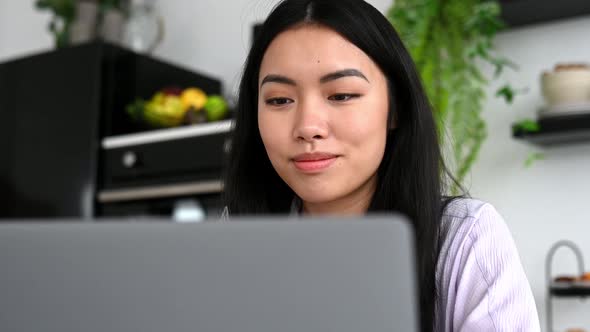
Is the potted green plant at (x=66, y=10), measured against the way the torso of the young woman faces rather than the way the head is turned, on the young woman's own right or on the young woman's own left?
on the young woman's own right

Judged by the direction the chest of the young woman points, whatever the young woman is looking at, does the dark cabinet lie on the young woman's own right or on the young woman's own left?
on the young woman's own right

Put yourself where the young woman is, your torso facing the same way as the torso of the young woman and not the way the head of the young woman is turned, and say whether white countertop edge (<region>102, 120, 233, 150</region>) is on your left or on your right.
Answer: on your right

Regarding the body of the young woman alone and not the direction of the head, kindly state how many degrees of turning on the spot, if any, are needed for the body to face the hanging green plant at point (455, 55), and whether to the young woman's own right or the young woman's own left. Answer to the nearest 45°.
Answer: approximately 135° to the young woman's own right

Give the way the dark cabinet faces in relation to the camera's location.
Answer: facing the viewer and to the right of the viewer

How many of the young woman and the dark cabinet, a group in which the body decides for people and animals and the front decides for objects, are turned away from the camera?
0
